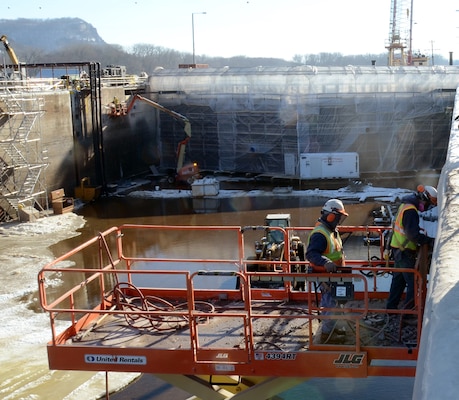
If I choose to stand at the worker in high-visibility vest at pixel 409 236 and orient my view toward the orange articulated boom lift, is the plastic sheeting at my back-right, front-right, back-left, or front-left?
front-right

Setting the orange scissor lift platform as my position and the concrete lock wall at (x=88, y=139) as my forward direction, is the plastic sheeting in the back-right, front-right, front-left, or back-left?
front-right
